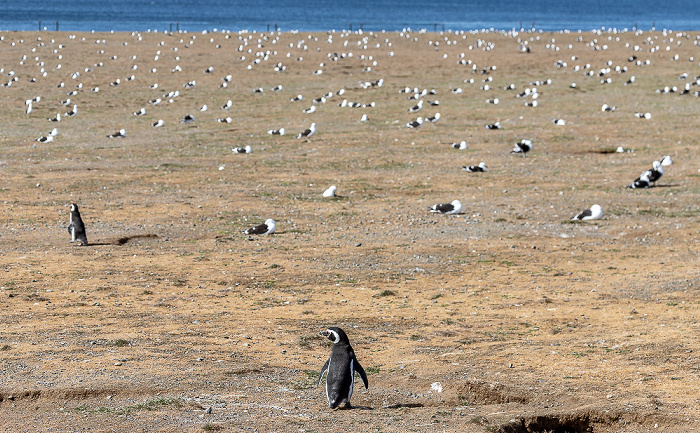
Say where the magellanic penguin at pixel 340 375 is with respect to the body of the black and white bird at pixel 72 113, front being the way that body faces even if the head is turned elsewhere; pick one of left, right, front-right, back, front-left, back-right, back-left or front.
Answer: right

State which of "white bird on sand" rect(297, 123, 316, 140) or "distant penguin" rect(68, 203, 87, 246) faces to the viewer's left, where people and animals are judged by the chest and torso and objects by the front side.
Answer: the distant penguin

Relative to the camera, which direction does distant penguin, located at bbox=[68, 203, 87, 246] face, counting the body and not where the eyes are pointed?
to the viewer's left

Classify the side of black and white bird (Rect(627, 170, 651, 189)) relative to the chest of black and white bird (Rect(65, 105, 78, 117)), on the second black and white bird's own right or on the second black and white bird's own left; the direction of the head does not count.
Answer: on the second black and white bird's own right

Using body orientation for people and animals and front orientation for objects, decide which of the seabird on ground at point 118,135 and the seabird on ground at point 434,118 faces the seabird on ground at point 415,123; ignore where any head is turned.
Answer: the seabird on ground at point 118,135

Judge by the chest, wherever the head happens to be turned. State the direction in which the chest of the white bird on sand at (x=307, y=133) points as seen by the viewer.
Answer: to the viewer's right

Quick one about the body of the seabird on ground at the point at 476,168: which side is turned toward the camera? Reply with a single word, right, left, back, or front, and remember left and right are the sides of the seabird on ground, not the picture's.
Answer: right

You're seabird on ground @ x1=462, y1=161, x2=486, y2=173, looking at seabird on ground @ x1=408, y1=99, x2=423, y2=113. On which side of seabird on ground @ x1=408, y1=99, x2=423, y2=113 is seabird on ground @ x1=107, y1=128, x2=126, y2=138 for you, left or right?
left

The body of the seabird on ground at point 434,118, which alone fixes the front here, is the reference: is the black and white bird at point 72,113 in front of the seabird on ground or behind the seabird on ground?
behind

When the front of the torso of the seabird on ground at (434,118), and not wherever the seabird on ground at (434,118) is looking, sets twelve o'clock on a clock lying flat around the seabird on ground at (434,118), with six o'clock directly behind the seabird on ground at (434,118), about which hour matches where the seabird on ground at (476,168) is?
the seabird on ground at (476,168) is roughly at 3 o'clock from the seabird on ground at (434,118).

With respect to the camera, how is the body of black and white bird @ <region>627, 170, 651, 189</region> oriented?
to the viewer's right

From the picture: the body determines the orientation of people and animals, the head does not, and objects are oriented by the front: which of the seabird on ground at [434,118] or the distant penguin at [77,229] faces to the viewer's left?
the distant penguin
